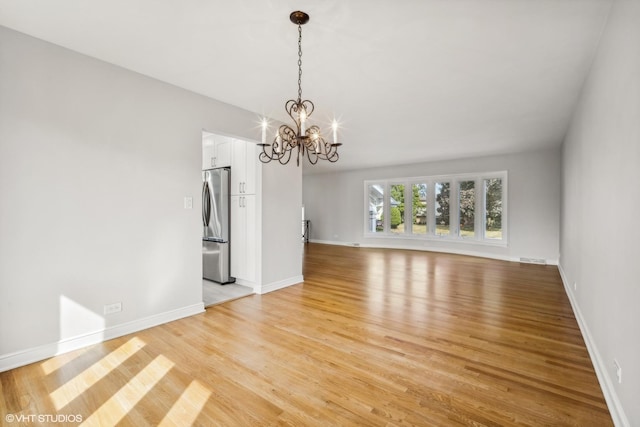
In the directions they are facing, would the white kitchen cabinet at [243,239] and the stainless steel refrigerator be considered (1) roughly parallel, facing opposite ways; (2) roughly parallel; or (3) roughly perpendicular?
roughly parallel

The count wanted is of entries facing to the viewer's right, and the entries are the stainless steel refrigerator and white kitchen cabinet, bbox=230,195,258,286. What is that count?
0

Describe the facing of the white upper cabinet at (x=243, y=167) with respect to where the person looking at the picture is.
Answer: facing the viewer and to the left of the viewer

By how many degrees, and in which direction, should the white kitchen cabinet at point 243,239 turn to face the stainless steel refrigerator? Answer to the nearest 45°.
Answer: approximately 90° to its right
